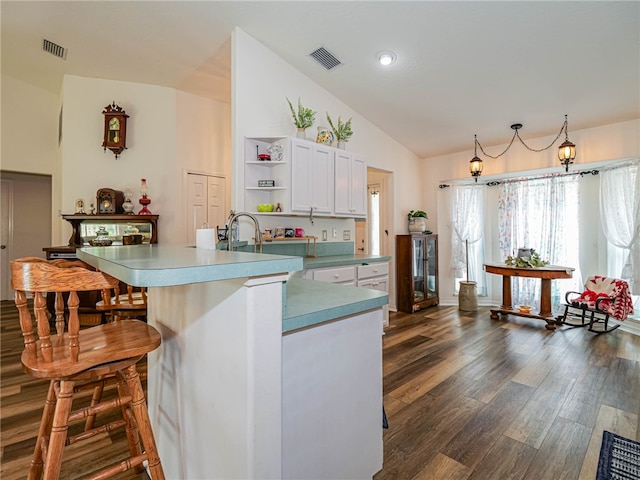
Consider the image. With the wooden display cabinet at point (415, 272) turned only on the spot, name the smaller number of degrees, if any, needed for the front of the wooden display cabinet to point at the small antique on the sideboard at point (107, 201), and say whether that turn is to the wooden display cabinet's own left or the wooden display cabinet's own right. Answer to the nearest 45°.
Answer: approximately 90° to the wooden display cabinet's own right

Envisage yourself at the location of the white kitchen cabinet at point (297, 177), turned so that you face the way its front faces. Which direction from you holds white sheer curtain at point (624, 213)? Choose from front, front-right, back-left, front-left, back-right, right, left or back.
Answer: front-left

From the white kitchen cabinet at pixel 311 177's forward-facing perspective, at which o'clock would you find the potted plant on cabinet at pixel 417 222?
The potted plant on cabinet is roughly at 9 o'clock from the white kitchen cabinet.

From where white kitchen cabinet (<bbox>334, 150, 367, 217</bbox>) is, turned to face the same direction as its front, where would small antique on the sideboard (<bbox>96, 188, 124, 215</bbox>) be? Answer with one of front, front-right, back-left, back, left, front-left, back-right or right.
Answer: back-right

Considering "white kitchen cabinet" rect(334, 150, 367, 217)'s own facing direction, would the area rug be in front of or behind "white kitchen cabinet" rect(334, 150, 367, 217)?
in front

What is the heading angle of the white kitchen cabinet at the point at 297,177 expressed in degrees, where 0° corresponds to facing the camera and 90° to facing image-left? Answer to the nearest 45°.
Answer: approximately 315°

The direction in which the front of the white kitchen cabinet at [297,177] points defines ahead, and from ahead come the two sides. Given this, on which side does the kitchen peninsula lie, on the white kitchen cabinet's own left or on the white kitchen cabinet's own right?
on the white kitchen cabinet's own right

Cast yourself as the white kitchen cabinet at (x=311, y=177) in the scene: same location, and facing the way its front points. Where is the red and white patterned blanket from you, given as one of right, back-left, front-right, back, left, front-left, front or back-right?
front-left

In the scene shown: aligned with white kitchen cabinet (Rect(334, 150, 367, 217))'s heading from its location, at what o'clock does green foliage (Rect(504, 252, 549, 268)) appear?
The green foliage is roughly at 10 o'clock from the white kitchen cabinet.

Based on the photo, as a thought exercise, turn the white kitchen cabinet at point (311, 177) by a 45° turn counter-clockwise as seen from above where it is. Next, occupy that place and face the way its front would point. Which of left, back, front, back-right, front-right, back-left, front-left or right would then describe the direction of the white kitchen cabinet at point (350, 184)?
front-left

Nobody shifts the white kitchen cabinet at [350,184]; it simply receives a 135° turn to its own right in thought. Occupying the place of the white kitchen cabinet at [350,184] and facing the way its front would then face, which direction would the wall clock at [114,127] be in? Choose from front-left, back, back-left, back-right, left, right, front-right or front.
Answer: front

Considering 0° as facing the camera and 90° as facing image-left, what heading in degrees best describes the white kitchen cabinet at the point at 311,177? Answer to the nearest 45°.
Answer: approximately 315°
